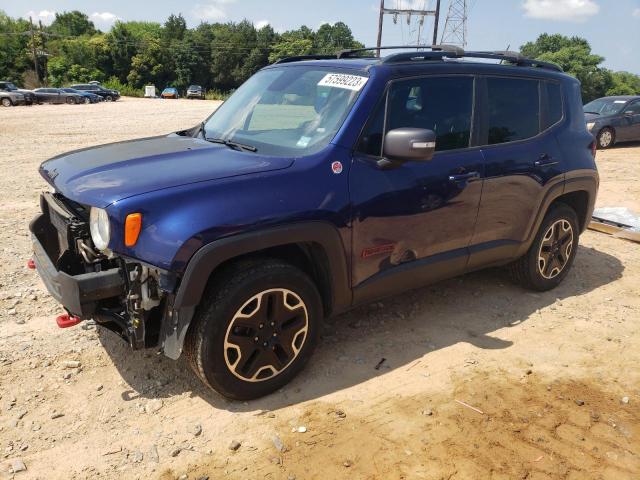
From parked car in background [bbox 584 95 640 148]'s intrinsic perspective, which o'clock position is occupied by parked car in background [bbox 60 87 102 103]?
parked car in background [bbox 60 87 102 103] is roughly at 2 o'clock from parked car in background [bbox 584 95 640 148].

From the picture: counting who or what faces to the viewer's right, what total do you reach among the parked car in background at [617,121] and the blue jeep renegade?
0

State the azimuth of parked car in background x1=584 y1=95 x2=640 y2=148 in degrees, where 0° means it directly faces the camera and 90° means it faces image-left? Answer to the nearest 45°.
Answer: approximately 45°

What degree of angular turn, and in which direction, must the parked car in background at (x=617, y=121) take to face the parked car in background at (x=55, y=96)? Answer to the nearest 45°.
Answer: approximately 45° to its right

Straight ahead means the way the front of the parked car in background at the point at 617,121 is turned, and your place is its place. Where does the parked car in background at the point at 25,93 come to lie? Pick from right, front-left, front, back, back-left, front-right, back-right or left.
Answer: front-right

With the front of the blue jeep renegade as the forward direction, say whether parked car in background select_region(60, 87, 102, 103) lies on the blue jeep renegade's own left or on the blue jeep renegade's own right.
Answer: on the blue jeep renegade's own right

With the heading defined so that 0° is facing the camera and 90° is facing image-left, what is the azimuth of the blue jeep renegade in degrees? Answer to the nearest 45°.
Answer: approximately 45°

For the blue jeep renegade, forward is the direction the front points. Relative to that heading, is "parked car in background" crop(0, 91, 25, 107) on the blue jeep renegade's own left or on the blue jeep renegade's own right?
on the blue jeep renegade's own right
